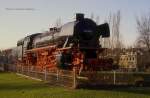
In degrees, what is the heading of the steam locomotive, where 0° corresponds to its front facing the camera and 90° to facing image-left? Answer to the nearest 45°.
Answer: approximately 315°
